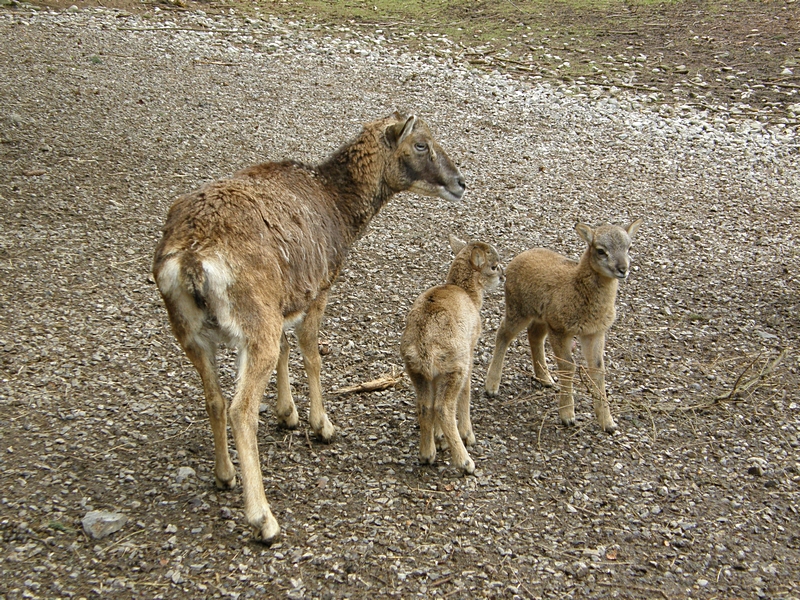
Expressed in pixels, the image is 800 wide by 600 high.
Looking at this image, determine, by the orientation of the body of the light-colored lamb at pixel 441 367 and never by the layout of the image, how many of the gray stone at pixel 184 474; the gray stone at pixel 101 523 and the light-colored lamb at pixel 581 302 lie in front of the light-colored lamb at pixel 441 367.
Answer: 1

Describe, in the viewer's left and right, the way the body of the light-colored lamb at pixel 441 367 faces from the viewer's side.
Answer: facing away from the viewer and to the right of the viewer

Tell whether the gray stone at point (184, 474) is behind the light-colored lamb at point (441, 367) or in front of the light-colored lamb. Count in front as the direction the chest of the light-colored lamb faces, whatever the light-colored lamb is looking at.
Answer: behind

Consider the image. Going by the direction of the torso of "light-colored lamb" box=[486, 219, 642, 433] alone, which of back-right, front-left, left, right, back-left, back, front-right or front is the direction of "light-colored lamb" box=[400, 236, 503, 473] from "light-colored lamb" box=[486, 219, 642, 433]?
right

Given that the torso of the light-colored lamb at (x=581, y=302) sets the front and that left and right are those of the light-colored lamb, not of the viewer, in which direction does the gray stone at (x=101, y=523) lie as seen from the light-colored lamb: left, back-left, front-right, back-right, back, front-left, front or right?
right

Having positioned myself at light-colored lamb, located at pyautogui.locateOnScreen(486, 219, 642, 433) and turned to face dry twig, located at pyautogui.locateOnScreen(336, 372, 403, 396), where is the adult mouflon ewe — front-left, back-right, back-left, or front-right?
front-left

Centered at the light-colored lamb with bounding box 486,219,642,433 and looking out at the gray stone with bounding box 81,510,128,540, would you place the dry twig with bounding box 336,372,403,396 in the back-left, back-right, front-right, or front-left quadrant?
front-right

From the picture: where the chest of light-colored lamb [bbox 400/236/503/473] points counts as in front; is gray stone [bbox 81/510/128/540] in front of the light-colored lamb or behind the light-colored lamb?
behind

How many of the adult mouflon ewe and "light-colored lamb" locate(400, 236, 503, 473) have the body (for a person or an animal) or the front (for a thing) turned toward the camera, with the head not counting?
0

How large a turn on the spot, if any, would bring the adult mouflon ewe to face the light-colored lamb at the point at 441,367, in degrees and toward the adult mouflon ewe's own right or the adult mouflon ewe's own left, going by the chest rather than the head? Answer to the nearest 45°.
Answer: approximately 45° to the adult mouflon ewe's own right

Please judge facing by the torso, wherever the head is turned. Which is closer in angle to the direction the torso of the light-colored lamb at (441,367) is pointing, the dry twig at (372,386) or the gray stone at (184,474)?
the dry twig

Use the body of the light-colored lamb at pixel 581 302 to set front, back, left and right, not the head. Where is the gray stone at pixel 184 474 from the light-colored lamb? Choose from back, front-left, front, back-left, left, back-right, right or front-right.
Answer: right

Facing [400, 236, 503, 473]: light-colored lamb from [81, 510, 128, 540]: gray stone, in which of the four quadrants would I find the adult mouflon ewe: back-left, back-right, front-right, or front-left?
front-left

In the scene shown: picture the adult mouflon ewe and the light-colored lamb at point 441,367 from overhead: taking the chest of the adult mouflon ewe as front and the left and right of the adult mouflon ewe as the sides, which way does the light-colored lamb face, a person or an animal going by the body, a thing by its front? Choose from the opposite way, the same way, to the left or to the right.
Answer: the same way

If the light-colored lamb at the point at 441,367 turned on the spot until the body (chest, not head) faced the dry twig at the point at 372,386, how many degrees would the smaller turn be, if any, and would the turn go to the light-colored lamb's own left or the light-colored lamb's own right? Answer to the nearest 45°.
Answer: approximately 90° to the light-colored lamb's own left
